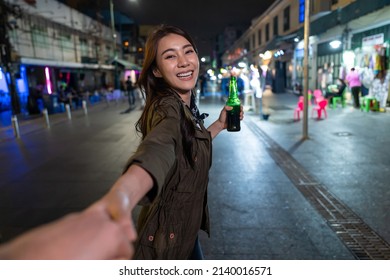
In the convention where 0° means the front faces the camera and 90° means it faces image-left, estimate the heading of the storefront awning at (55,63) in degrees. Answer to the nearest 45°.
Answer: approximately 315°

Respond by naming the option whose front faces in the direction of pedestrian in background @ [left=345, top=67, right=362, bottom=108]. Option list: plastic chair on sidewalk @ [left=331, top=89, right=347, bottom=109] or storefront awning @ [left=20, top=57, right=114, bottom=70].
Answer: the storefront awning

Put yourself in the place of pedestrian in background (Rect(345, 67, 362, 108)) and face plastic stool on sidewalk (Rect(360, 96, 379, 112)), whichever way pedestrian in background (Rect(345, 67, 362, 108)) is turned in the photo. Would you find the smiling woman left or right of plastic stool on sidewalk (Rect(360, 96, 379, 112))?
right

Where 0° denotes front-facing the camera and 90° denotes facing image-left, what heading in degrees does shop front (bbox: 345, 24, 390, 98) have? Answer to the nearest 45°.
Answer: approximately 45°

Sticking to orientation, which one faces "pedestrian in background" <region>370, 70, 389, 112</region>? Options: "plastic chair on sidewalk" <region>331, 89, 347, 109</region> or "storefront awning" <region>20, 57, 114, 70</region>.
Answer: the storefront awning
